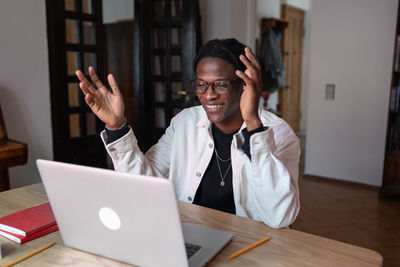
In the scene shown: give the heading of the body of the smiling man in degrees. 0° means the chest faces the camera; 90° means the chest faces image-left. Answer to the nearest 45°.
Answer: approximately 45°

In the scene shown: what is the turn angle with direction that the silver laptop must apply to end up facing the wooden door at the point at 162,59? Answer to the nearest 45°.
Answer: approximately 45° to its left

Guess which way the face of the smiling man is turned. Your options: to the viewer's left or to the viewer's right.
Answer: to the viewer's left

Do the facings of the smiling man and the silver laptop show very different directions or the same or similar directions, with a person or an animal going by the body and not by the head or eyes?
very different directions

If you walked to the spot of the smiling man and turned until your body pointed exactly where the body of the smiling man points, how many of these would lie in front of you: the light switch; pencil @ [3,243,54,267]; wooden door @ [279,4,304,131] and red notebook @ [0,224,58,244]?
2

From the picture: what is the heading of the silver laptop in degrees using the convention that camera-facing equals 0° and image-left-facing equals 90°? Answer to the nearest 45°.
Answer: approximately 225°

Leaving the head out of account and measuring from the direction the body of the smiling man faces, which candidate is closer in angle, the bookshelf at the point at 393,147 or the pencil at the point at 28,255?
the pencil

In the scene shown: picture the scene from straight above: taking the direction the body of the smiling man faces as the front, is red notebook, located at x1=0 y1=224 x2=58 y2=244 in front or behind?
in front

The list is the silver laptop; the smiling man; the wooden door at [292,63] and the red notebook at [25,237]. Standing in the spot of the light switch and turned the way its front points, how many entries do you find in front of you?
3
